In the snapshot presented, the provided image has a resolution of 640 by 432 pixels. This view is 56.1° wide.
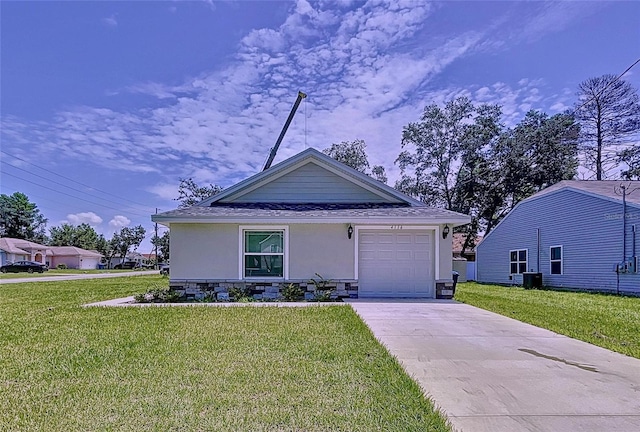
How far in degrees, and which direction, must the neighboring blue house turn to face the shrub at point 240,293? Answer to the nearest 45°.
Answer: approximately 90° to its right

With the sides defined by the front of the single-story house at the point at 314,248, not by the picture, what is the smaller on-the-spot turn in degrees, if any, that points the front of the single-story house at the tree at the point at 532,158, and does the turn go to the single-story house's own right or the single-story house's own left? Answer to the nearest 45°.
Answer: approximately 135° to the single-story house's own left

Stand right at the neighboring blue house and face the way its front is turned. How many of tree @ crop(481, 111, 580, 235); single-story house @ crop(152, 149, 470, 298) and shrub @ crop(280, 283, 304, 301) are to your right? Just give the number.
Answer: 2

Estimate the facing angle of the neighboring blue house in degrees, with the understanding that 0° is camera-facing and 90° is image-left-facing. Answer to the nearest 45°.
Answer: approximately 315°

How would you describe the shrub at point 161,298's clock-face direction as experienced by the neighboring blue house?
The shrub is roughly at 3 o'clock from the neighboring blue house.

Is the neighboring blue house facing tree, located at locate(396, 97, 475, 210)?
no

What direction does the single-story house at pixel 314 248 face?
toward the camera

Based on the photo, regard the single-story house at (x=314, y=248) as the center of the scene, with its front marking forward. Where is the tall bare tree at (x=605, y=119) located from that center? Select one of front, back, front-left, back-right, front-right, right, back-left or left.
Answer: back-left

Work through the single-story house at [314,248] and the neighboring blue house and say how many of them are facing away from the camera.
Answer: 0

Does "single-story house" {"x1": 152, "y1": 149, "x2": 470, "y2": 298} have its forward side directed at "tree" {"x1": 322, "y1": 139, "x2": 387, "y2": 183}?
no

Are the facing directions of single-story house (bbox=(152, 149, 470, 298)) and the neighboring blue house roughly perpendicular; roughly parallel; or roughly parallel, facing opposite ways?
roughly parallel

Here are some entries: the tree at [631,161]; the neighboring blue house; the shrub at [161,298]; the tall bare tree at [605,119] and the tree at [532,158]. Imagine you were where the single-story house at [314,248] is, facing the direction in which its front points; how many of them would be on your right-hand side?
1
